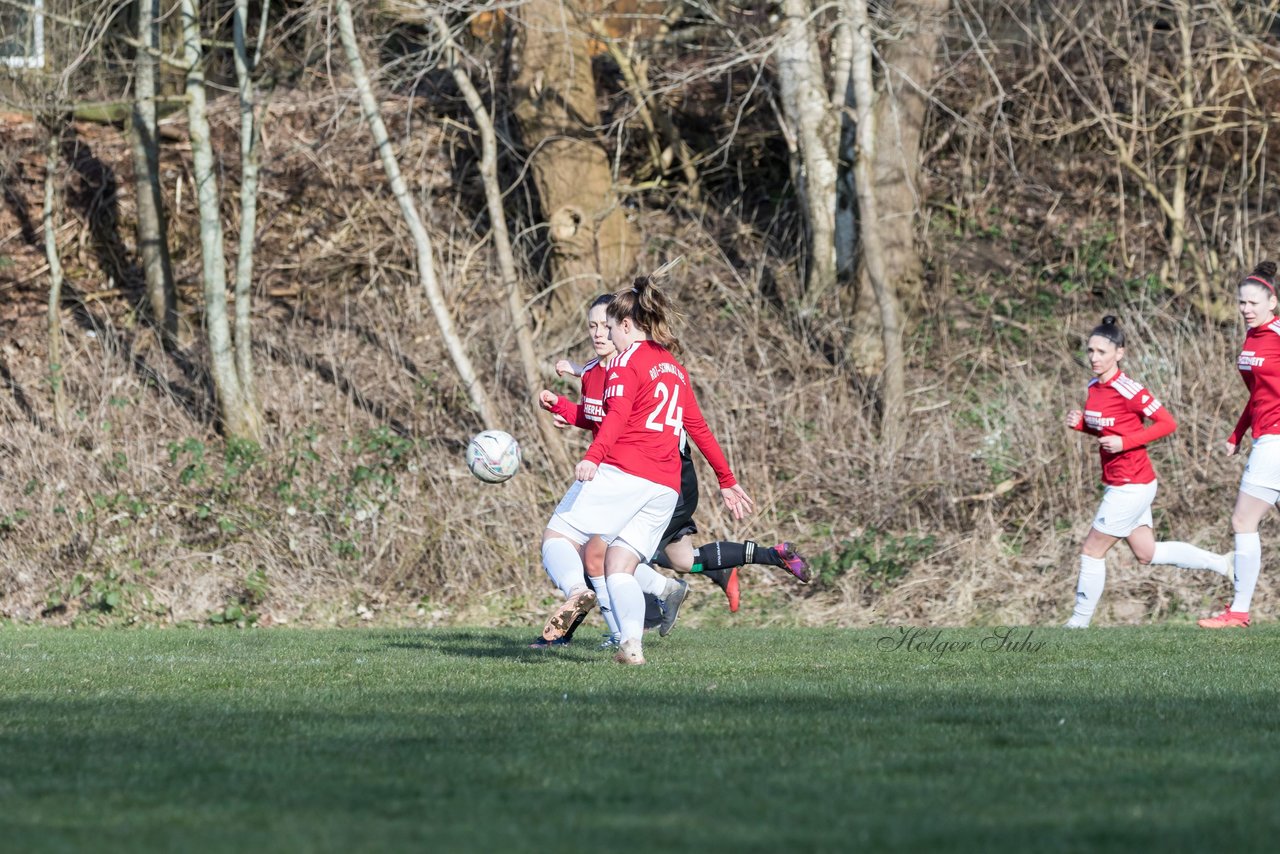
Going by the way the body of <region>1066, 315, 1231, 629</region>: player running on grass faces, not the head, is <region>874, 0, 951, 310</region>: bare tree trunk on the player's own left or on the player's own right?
on the player's own right

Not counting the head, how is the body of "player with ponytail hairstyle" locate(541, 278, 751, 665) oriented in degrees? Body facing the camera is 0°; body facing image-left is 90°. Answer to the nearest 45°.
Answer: approximately 135°

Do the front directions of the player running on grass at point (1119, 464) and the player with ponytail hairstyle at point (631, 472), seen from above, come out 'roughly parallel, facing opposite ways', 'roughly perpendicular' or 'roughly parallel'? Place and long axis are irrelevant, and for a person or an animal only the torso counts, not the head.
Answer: roughly perpendicular

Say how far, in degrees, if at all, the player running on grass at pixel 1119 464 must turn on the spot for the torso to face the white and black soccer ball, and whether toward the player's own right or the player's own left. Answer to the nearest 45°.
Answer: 0° — they already face it

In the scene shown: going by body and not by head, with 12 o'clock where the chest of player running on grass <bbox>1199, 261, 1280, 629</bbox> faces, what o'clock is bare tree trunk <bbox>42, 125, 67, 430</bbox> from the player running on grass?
The bare tree trunk is roughly at 2 o'clock from the player running on grass.

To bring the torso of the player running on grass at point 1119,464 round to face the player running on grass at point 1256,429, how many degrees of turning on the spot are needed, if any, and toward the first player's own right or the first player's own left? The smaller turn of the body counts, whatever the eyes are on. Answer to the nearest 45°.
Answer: approximately 135° to the first player's own left

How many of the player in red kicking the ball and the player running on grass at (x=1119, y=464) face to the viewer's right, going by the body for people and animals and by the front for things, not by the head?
0
